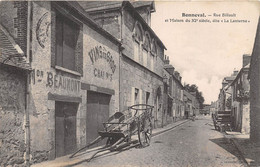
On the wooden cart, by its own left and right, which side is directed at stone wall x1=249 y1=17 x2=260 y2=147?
left

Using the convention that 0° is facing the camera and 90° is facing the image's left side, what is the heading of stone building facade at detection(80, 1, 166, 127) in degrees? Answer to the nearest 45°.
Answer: approximately 315°

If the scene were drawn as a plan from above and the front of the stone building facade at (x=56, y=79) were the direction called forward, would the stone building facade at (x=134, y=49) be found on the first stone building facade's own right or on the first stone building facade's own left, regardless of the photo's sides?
on the first stone building facade's own left

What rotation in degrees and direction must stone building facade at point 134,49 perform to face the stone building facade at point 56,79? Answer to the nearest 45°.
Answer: approximately 45° to its right

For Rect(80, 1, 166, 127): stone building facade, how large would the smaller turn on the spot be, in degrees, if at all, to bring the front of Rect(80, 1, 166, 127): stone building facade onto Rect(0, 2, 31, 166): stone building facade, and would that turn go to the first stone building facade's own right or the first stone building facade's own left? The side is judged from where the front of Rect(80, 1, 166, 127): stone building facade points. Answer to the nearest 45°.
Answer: approximately 45° to the first stone building facade's own right

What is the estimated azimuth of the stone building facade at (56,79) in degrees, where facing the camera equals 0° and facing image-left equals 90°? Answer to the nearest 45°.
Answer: approximately 315°
